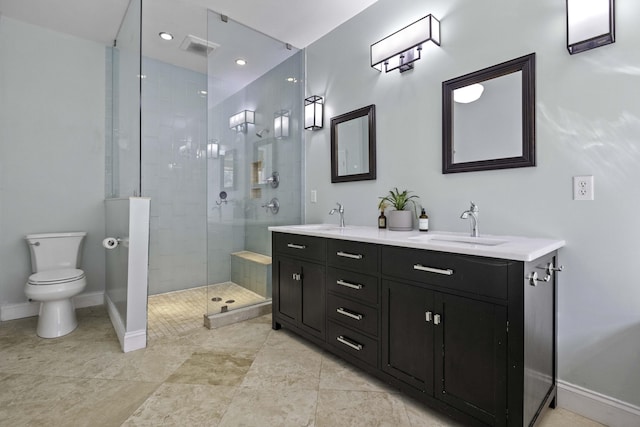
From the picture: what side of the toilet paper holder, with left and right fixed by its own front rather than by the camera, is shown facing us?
left

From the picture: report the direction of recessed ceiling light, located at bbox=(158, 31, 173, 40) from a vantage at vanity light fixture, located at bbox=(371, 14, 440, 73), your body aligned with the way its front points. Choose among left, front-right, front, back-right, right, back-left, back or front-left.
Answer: front-right

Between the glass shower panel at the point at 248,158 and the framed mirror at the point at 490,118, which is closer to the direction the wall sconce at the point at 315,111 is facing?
the glass shower panel

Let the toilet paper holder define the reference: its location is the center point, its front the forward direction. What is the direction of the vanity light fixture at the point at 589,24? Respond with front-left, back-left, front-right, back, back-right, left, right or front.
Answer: back-left

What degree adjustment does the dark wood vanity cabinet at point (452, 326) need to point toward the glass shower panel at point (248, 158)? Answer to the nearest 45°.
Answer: approximately 90° to its right

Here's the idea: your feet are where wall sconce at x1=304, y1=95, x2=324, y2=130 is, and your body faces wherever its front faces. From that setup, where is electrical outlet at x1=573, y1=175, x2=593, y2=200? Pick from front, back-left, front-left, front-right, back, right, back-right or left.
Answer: left

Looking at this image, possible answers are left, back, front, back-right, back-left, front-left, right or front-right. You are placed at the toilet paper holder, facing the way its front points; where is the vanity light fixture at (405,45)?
back-left

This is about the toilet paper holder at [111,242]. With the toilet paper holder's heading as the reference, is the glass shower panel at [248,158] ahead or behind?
behind

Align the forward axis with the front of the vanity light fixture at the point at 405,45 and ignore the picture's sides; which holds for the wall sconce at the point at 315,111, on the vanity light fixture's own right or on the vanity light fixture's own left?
on the vanity light fixture's own right

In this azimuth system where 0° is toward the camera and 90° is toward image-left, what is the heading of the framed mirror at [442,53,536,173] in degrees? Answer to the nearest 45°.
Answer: approximately 45°
